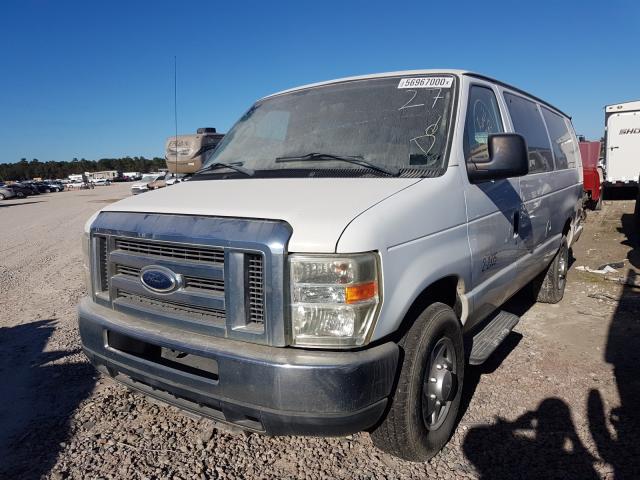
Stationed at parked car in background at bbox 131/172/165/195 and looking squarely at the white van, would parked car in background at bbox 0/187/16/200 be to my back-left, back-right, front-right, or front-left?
back-right

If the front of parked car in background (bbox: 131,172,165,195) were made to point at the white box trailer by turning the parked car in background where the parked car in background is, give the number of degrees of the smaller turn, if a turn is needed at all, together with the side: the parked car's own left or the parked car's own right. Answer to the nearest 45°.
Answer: approximately 90° to the parked car's own left
